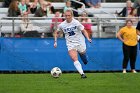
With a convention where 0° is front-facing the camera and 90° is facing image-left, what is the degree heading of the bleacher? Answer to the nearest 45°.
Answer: approximately 0°

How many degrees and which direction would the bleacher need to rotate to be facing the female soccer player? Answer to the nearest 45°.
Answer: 0° — it already faces them
